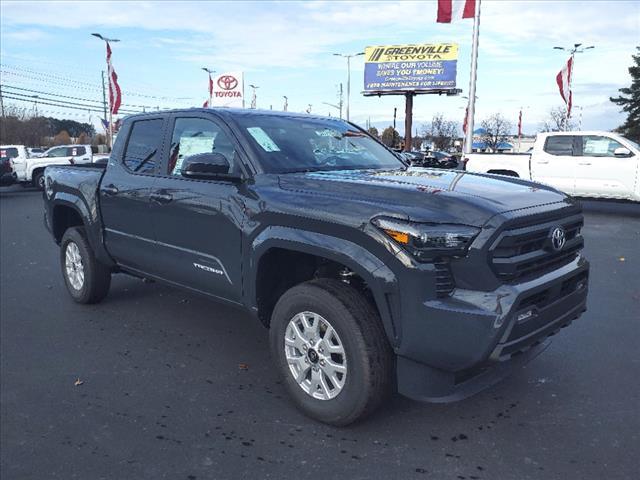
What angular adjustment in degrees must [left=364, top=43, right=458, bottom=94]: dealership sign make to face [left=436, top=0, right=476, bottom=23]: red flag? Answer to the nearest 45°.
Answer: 0° — it already faces it

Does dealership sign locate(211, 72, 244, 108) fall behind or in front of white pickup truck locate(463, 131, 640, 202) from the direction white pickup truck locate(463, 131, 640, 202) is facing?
behind

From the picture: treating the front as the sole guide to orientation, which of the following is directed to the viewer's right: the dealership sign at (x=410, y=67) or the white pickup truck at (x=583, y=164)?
the white pickup truck

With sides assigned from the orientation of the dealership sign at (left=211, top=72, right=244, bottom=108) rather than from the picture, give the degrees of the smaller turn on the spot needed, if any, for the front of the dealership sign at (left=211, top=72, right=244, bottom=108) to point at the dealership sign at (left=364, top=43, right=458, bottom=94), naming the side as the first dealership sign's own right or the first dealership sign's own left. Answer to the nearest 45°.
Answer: approximately 135° to the first dealership sign's own left

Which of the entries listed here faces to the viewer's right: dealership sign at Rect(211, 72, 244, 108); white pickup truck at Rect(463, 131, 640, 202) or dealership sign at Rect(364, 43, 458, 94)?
the white pickup truck

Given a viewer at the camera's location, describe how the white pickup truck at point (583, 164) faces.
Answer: facing to the right of the viewer

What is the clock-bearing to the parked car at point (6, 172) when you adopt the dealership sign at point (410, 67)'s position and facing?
The parked car is roughly at 1 o'clock from the dealership sign.

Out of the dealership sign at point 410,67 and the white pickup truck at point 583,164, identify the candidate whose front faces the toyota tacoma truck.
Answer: the dealership sign

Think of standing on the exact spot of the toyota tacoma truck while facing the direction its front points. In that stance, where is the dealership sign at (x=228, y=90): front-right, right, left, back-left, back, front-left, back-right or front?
back-left

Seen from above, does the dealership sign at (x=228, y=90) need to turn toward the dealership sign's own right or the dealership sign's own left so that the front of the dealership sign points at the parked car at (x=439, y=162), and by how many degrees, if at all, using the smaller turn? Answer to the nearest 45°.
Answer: approximately 90° to the dealership sign's own left

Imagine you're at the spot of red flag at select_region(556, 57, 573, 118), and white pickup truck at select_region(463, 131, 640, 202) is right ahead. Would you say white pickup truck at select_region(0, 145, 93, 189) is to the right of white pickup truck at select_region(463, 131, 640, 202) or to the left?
right

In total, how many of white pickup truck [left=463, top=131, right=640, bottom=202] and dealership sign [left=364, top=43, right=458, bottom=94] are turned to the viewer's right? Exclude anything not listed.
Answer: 1

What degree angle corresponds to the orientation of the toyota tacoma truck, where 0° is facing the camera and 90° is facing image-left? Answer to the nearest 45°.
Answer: approximately 315°

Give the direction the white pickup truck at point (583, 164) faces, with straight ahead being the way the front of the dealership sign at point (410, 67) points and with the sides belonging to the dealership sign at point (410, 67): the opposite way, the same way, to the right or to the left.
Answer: to the left

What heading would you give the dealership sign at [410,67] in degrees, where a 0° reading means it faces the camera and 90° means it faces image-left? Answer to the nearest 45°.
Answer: approximately 0°
